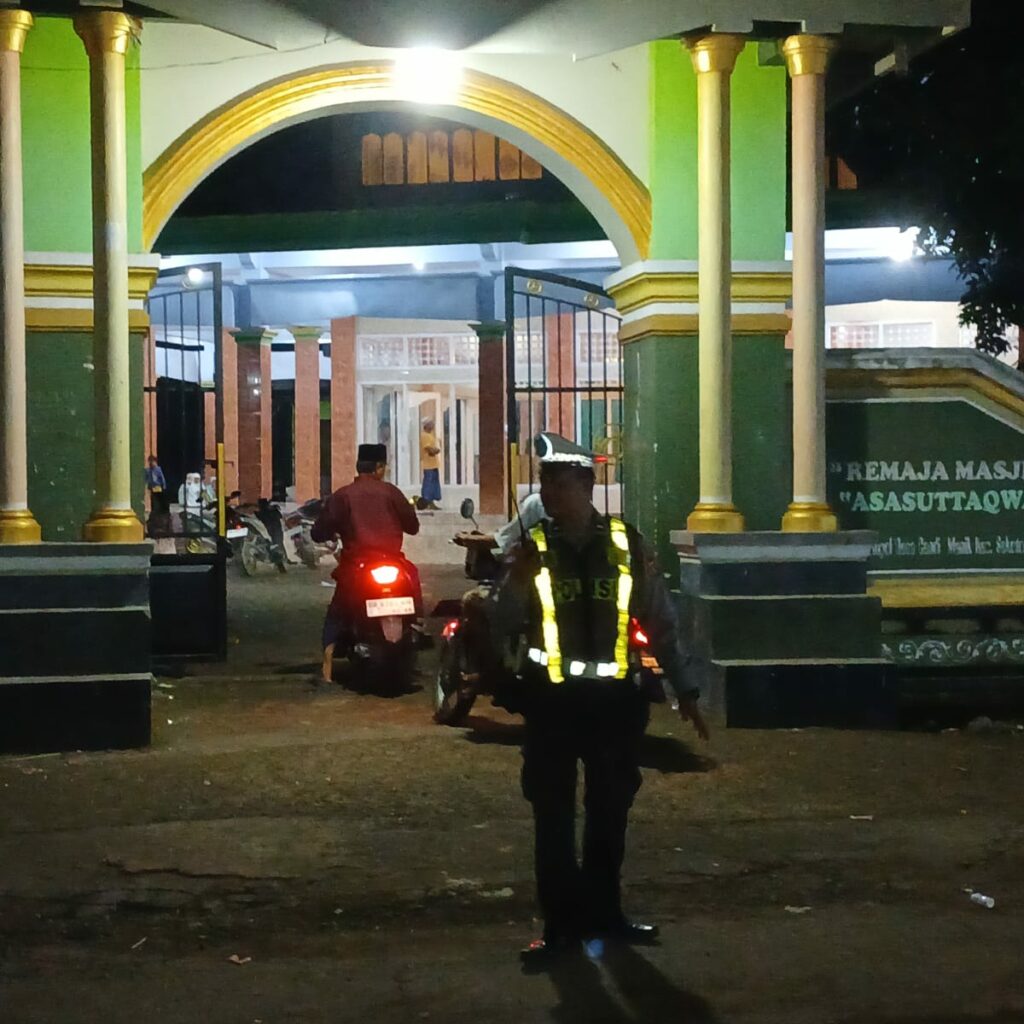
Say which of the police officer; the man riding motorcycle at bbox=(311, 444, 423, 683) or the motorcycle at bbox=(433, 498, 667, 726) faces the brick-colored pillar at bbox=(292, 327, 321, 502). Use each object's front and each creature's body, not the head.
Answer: the man riding motorcycle

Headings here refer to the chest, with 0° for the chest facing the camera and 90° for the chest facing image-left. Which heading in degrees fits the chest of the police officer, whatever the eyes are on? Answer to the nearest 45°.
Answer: approximately 0°

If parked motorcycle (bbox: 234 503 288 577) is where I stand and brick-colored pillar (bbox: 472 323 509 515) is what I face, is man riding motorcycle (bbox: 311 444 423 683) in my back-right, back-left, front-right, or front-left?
back-right

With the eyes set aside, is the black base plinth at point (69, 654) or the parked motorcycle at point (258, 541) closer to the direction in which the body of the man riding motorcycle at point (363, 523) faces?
the parked motorcycle

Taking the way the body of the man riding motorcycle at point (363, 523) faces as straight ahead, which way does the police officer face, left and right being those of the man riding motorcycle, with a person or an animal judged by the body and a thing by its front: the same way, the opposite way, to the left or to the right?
the opposite way

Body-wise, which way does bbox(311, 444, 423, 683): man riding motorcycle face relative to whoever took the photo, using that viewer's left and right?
facing away from the viewer

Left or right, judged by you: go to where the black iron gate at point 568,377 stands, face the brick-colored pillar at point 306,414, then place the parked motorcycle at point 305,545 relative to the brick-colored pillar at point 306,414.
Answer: left

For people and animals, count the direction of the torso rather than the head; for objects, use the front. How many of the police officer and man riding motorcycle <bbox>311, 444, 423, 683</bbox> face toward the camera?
1

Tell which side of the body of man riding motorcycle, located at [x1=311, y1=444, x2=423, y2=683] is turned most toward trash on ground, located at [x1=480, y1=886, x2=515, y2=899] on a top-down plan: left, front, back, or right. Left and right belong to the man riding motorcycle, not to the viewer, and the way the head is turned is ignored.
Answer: back

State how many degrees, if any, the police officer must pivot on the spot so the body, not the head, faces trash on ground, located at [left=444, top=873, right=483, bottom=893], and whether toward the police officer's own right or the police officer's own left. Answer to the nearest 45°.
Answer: approximately 135° to the police officer's own right
